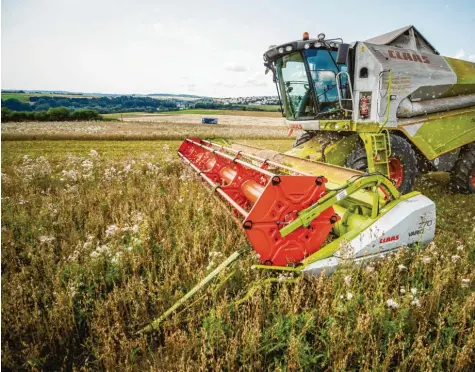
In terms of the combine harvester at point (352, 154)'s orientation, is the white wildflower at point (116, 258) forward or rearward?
forward

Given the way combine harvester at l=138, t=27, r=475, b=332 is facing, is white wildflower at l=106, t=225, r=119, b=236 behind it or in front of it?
in front

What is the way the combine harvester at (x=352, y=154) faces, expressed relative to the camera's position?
facing the viewer and to the left of the viewer
